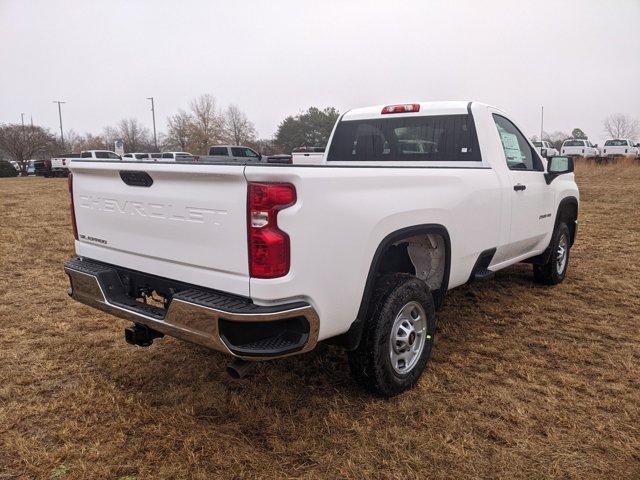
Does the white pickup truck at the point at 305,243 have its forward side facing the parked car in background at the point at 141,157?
no

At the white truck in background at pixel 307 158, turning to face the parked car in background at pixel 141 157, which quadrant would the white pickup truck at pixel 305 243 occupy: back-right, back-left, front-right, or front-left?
back-left

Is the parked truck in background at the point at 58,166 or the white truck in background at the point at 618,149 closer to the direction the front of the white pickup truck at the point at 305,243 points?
the white truck in background

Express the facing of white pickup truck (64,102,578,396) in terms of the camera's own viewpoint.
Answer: facing away from the viewer and to the right of the viewer

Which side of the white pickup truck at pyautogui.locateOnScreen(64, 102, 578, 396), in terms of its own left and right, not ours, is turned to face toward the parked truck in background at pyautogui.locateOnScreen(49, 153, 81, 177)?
left

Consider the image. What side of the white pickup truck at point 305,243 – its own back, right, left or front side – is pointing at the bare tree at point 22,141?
left

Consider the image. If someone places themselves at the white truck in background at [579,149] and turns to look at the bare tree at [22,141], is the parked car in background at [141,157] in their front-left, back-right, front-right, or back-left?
front-left

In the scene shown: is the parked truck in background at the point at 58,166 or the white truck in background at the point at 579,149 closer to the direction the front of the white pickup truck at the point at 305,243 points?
the white truck in background

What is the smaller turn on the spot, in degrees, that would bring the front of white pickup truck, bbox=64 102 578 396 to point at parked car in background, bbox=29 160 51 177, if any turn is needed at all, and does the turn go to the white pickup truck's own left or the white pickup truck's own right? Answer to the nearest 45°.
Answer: approximately 90° to the white pickup truck's own left

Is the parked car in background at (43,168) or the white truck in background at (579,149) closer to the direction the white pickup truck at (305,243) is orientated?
the white truck in background

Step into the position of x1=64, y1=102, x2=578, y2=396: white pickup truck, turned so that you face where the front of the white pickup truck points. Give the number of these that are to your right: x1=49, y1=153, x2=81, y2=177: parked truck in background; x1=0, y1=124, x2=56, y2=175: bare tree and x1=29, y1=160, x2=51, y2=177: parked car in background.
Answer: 0

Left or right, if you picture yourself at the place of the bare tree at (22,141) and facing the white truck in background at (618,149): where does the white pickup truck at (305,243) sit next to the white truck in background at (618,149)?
right
